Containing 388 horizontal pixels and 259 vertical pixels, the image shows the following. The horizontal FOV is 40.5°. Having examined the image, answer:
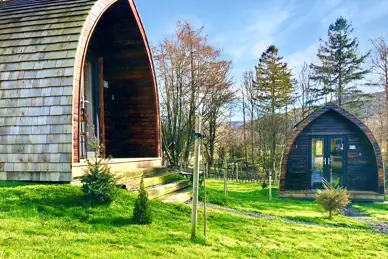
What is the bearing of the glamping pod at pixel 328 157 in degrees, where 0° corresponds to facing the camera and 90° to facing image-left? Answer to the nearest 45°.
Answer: approximately 0°

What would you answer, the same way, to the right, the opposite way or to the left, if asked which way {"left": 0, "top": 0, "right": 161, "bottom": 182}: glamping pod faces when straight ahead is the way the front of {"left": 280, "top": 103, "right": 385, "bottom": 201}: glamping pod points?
to the left

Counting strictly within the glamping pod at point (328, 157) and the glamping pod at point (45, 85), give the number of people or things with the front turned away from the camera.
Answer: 0

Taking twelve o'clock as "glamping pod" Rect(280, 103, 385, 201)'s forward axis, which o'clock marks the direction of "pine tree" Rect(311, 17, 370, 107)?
The pine tree is roughly at 6 o'clock from the glamping pod.

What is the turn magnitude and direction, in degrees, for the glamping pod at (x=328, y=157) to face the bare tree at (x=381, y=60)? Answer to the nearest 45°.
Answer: approximately 180°

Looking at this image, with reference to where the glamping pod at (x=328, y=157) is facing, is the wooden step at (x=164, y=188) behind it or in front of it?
in front

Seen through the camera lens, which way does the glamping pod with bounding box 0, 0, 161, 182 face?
facing the viewer and to the right of the viewer
